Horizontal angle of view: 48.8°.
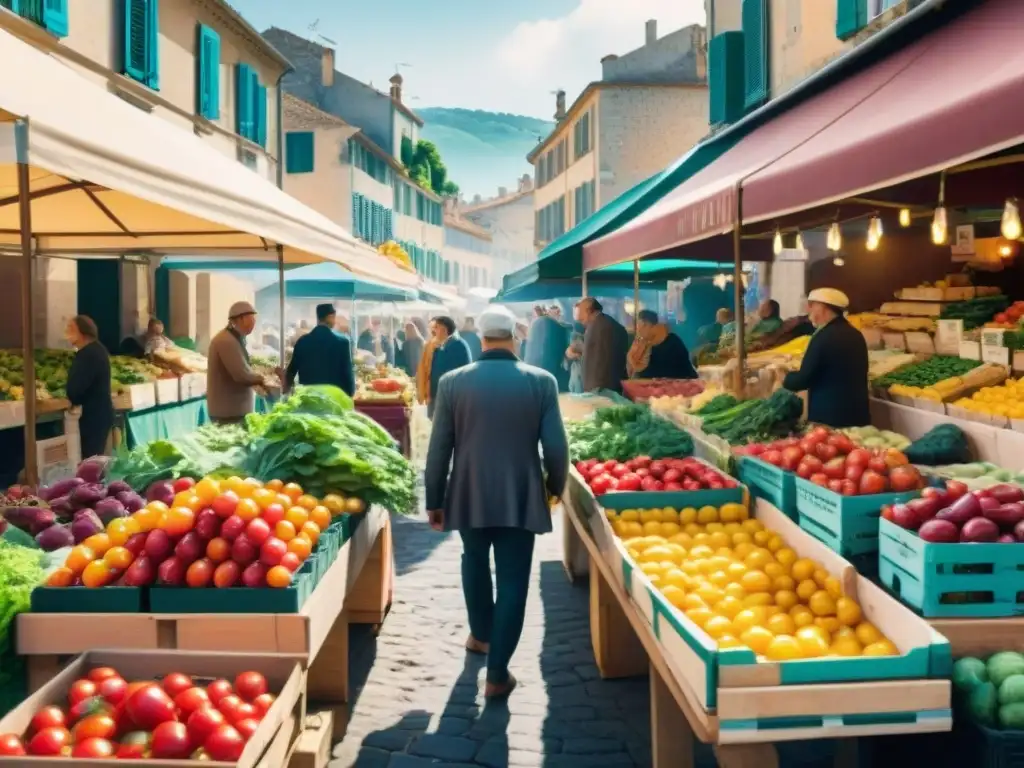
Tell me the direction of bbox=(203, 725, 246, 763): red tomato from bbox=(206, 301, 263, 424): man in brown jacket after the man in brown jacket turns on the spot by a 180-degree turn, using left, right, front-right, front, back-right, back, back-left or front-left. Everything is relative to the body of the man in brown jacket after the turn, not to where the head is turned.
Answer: left

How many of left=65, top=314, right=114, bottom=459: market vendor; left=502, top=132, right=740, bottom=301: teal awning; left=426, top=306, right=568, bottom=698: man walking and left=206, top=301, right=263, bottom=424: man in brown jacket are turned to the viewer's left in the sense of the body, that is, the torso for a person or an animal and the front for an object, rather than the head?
2

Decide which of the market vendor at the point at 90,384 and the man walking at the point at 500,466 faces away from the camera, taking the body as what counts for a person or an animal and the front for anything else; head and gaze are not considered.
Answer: the man walking

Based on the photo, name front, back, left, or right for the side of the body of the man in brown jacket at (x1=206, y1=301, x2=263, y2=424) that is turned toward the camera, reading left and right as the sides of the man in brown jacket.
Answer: right

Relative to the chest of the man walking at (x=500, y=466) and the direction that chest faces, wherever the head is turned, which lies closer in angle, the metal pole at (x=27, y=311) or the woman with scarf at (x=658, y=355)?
the woman with scarf

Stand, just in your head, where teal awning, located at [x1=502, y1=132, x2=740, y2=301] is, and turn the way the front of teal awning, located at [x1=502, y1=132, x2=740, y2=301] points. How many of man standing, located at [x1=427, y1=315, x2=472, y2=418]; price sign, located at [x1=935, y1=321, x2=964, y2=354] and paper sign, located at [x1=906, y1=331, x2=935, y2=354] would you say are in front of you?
1

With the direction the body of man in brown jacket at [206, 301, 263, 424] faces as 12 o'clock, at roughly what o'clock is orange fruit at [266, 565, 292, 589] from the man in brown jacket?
The orange fruit is roughly at 3 o'clock from the man in brown jacket.

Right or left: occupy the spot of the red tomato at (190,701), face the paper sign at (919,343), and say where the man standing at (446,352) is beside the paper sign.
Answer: left

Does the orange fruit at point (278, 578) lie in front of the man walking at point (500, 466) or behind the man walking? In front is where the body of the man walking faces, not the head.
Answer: behind

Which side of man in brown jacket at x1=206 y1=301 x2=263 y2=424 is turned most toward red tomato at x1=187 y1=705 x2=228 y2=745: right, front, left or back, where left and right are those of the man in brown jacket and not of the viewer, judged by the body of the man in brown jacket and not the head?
right

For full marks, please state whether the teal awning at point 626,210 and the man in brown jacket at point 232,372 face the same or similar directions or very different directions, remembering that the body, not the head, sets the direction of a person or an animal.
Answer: very different directions

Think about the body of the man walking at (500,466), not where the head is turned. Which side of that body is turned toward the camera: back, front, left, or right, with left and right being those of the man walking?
back

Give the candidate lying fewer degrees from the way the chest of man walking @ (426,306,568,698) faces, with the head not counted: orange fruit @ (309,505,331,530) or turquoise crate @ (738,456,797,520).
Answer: the turquoise crate
